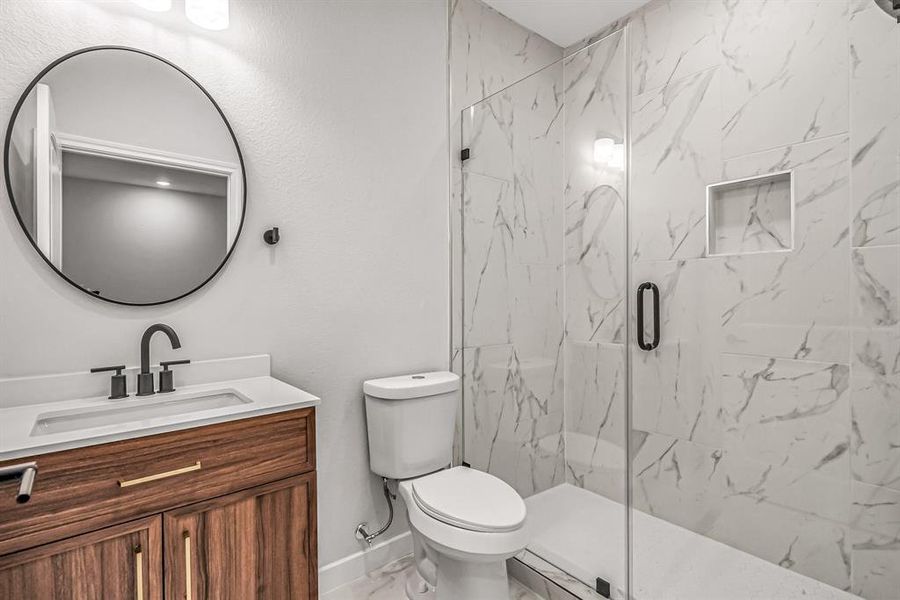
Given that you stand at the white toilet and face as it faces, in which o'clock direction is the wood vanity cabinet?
The wood vanity cabinet is roughly at 3 o'clock from the white toilet.

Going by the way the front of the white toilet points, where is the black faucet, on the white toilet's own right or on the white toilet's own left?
on the white toilet's own right

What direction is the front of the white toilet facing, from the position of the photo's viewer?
facing the viewer and to the right of the viewer
